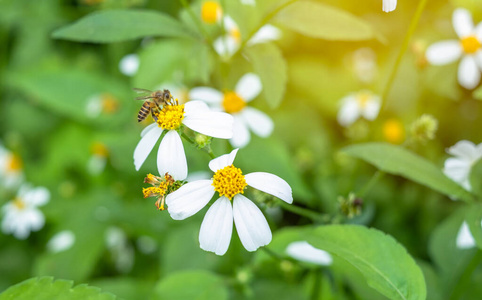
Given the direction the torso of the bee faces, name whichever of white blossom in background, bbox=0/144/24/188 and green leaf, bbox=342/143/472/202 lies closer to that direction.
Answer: the green leaf

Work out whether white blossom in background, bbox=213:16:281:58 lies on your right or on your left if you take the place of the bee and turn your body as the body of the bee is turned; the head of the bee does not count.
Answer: on your left

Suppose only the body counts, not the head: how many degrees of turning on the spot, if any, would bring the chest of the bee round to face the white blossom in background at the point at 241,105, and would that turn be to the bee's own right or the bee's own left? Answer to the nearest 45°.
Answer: approximately 45° to the bee's own left

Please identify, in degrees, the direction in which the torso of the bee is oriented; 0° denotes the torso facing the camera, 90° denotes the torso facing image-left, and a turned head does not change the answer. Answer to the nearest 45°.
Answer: approximately 270°
